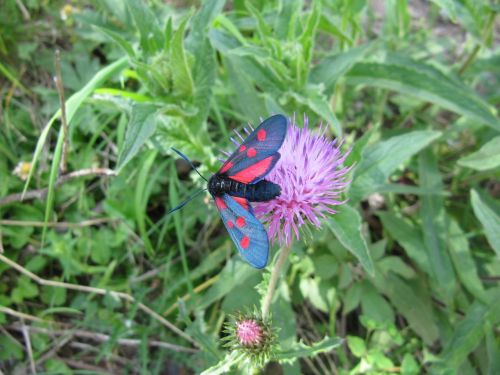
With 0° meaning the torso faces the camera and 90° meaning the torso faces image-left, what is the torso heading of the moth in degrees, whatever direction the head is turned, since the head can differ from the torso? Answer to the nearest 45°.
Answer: approximately 90°

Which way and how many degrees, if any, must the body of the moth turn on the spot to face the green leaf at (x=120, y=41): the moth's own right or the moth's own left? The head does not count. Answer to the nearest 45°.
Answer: approximately 45° to the moth's own right

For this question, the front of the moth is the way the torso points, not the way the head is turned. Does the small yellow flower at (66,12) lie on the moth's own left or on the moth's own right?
on the moth's own right

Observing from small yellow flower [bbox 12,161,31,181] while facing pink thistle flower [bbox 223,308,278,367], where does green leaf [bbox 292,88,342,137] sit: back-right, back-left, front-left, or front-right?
front-left
